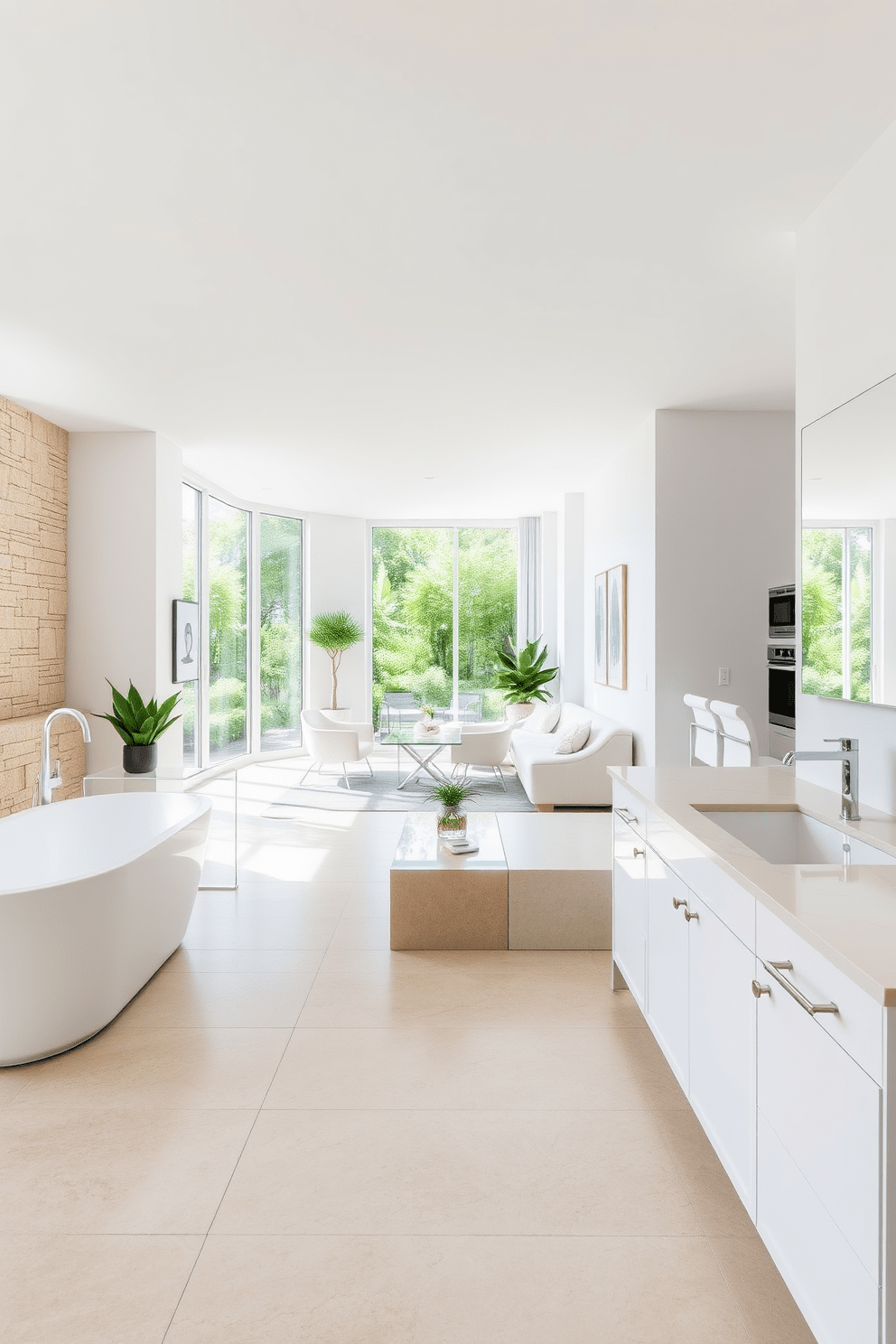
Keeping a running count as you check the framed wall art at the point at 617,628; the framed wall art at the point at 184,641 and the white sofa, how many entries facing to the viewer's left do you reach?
2

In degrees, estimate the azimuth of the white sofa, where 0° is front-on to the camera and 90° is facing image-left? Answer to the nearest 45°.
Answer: approximately 90°

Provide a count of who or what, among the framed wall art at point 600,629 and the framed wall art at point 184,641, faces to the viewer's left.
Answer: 1

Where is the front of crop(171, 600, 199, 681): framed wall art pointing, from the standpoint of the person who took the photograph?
facing the viewer and to the right of the viewer

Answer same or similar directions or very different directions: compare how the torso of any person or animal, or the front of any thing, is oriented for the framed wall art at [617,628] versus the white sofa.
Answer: same or similar directions

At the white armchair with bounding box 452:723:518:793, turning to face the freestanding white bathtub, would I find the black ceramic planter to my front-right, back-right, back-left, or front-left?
front-right

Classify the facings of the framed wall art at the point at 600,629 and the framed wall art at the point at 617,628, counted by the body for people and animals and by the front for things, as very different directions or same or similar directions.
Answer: same or similar directions

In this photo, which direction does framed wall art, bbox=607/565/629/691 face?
to the viewer's left

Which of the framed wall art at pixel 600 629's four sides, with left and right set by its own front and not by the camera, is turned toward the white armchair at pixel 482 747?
front

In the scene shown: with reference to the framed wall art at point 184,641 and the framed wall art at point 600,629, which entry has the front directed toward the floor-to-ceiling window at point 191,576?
the framed wall art at point 600,629

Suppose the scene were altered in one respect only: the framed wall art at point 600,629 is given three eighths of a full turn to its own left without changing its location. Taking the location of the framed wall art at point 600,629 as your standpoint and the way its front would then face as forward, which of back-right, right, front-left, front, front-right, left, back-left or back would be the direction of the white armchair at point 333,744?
back-right

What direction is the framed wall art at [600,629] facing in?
to the viewer's left

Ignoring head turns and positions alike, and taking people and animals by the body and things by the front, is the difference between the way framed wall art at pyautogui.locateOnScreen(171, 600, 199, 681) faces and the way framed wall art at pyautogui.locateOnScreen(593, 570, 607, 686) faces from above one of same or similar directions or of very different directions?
very different directions

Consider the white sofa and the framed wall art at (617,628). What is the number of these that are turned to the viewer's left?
2

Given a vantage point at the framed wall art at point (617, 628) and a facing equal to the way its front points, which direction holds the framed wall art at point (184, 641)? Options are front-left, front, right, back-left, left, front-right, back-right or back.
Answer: front

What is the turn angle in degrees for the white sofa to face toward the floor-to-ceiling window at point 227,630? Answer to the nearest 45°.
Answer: approximately 45° to its right
